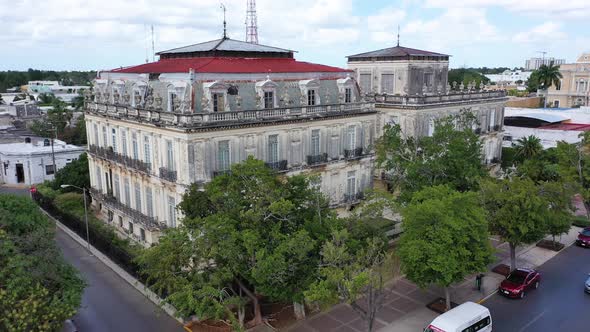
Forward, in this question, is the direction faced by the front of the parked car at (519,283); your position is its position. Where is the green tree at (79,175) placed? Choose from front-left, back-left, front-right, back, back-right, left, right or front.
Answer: front-right

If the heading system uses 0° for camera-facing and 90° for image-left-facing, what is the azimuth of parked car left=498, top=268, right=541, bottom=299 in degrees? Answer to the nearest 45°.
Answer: approximately 45°

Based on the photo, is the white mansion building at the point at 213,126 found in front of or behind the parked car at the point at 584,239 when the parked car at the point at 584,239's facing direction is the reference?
in front

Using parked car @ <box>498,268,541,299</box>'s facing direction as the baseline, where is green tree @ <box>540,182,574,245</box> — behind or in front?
behind

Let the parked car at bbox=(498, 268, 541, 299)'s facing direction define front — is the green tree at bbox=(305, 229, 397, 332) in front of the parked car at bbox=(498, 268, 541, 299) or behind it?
in front

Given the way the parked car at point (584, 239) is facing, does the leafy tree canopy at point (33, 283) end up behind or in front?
in front

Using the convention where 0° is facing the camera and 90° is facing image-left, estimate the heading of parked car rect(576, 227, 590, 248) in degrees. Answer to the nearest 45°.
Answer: approximately 45°
